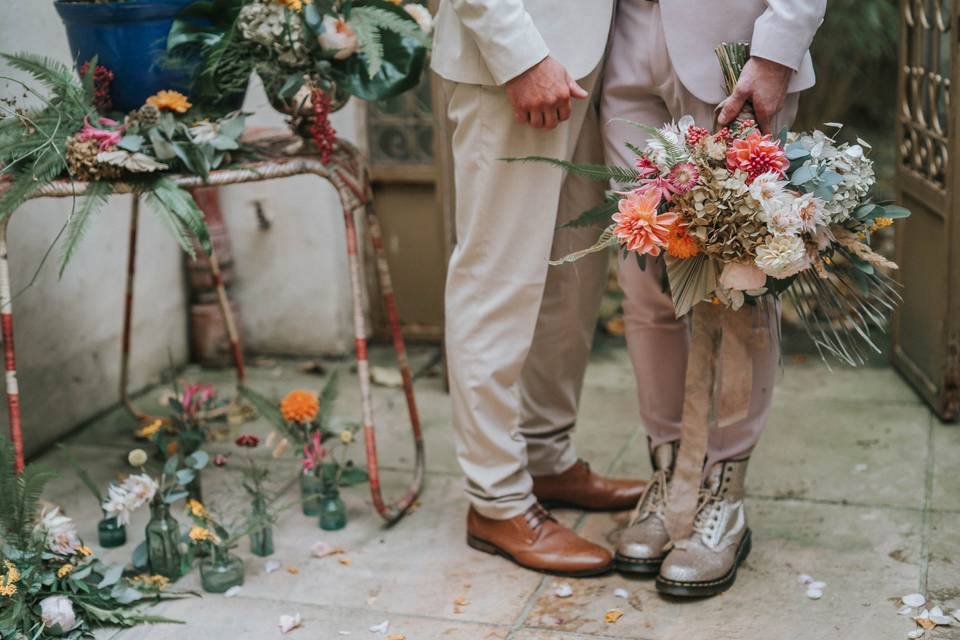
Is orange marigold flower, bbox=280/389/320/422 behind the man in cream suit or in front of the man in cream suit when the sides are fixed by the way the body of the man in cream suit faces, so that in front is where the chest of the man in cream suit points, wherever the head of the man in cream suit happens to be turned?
behind

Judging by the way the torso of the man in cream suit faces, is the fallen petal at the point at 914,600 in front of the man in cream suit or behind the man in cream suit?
in front

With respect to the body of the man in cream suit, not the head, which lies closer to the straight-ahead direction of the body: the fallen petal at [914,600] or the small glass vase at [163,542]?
the fallen petal

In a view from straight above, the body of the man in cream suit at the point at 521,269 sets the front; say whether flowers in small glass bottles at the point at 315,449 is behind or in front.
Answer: behind

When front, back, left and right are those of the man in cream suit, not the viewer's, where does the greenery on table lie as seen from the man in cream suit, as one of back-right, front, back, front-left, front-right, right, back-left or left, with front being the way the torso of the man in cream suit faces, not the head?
back

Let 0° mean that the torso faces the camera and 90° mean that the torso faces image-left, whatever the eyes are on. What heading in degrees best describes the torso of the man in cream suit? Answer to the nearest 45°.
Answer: approximately 270°
